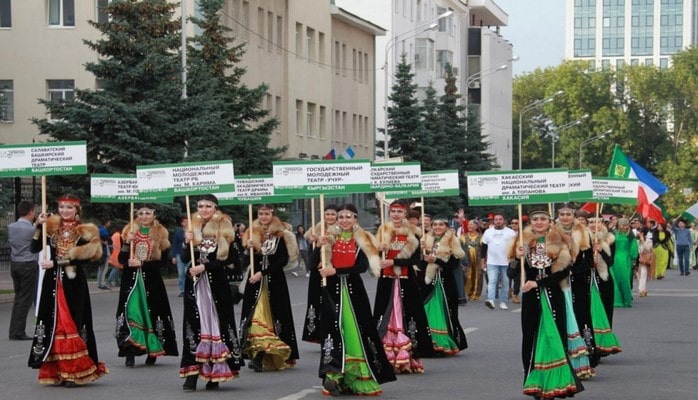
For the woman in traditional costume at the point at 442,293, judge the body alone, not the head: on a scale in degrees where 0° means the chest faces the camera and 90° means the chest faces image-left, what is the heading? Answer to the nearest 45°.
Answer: approximately 45°

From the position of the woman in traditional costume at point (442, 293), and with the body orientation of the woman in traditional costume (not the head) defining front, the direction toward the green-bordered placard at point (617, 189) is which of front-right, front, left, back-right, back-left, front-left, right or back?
back

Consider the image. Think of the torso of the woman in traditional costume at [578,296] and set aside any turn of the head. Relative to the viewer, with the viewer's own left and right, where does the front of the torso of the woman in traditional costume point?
facing the viewer and to the left of the viewer

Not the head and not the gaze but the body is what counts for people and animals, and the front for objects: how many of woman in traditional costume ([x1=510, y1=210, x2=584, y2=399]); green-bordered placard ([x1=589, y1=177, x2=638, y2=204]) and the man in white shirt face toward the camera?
3

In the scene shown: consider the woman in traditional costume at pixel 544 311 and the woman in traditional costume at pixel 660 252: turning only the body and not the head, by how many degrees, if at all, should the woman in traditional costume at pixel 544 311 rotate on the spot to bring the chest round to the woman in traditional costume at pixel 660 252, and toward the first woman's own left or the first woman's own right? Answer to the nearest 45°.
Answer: approximately 180°

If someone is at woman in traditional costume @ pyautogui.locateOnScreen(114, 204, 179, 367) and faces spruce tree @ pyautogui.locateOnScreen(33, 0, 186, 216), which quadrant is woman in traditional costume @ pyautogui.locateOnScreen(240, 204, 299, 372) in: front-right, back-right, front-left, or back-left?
back-right

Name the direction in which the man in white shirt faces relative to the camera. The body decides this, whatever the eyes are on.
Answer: toward the camera

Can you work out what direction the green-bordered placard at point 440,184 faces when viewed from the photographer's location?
facing the viewer
